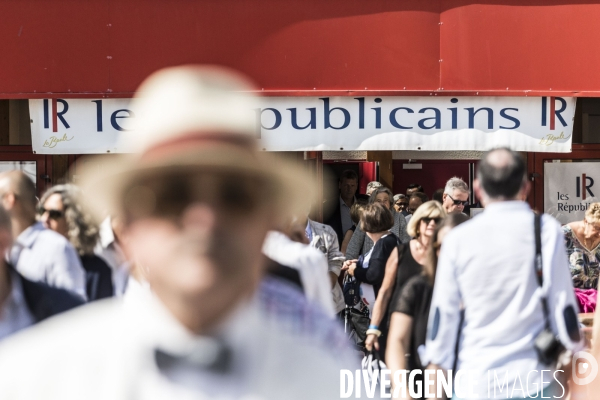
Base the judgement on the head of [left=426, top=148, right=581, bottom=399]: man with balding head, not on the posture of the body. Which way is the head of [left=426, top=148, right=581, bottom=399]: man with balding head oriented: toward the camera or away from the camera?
away from the camera

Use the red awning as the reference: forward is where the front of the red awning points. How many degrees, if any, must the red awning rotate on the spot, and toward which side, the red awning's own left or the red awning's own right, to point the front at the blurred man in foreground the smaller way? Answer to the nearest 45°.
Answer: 0° — it already faces them

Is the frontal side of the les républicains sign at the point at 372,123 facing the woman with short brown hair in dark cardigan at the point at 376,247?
yes

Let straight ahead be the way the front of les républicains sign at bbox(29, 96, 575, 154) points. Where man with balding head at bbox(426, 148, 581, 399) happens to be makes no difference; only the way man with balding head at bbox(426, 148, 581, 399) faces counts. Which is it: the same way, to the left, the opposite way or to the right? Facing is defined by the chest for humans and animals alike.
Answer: the opposite way

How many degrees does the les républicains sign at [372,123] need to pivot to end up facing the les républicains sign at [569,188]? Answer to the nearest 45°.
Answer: approximately 90° to its left

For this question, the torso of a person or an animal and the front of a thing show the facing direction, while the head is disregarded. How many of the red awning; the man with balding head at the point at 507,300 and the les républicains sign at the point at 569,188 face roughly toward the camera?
2

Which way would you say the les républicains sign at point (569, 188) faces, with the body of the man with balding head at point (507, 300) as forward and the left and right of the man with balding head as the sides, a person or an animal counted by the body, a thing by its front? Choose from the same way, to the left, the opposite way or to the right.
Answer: the opposite way

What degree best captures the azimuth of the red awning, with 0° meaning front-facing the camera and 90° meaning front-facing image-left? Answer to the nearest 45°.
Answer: approximately 0°

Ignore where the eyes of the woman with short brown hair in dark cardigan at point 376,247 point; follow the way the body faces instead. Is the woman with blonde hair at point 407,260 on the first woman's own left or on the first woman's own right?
on the first woman's own left

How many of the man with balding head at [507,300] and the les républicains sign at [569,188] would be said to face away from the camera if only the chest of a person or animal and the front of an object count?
1

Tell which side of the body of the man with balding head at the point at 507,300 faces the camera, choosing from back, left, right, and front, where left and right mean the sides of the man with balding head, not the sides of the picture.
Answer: back

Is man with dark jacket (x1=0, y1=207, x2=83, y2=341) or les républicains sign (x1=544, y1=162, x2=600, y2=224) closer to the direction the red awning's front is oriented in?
the man with dark jacket

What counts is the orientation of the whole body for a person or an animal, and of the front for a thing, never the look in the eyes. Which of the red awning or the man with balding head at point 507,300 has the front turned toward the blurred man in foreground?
the red awning

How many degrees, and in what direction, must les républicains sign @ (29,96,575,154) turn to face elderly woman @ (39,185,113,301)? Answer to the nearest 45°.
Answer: approximately 45° to its right
